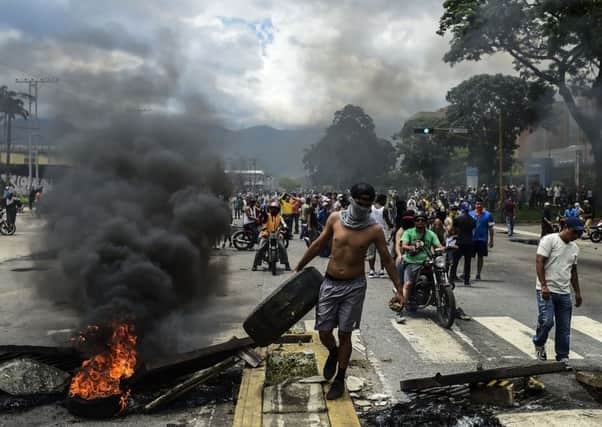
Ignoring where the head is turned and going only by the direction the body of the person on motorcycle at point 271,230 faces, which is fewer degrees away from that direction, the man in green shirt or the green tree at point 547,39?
the man in green shirt

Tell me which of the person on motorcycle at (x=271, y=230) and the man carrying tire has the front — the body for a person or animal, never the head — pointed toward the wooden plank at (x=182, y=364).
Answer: the person on motorcycle

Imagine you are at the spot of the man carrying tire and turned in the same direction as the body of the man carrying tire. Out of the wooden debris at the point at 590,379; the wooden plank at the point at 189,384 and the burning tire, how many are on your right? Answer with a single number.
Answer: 2

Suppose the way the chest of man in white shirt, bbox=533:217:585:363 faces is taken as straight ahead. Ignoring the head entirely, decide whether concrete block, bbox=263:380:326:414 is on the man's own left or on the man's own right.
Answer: on the man's own right

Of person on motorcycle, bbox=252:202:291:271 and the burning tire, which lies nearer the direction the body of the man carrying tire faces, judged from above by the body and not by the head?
the burning tire

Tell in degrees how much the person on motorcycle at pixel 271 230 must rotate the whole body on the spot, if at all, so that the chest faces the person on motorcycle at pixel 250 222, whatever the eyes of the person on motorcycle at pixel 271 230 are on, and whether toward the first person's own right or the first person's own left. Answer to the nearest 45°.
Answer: approximately 180°

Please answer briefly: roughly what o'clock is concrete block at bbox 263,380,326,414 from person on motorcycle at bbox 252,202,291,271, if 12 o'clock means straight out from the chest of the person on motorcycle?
The concrete block is roughly at 12 o'clock from the person on motorcycle.

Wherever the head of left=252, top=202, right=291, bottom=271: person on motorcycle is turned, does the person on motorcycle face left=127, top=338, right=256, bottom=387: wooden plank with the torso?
yes

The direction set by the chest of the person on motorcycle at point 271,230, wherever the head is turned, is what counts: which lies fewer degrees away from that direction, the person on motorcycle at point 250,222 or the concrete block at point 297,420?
the concrete block

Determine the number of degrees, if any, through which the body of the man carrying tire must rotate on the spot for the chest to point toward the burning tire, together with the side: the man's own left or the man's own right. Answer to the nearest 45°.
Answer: approximately 90° to the man's own right

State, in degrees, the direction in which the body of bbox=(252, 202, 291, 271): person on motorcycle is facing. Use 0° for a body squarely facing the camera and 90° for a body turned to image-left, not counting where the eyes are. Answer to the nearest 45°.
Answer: approximately 0°

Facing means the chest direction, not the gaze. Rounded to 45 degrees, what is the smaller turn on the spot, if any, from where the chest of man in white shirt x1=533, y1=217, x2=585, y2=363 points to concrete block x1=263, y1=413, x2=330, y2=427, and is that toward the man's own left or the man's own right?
approximately 90° to the man's own right

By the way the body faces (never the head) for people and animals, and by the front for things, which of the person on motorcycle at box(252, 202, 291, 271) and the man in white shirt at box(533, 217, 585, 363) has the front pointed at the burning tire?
the person on motorcycle

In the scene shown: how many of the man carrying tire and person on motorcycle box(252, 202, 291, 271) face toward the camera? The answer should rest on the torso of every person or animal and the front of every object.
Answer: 2

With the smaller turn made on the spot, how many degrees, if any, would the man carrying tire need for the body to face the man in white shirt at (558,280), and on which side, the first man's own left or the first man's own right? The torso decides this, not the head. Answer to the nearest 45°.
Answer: approximately 135° to the first man's own left
